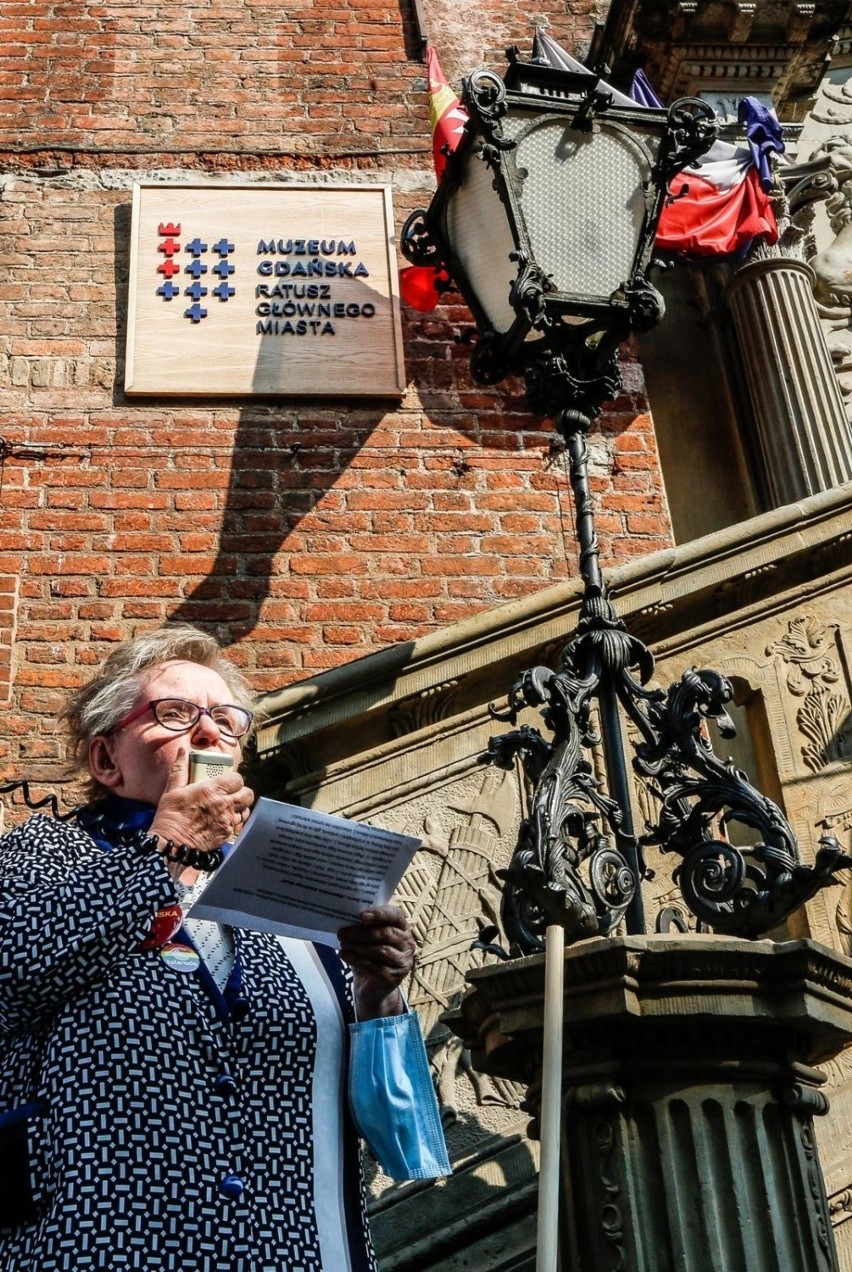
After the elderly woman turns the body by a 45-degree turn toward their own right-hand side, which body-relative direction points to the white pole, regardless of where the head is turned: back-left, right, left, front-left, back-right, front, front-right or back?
left

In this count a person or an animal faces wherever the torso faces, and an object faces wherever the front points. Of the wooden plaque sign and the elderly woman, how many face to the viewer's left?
0

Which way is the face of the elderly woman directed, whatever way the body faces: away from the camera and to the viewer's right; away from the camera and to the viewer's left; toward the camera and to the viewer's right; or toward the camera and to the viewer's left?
toward the camera and to the viewer's right

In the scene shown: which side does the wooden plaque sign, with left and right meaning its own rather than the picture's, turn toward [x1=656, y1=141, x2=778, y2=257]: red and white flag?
left

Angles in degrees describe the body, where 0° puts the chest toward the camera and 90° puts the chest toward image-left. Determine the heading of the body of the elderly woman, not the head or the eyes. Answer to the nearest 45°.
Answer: approximately 315°

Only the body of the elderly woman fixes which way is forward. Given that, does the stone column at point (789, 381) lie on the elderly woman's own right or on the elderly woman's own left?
on the elderly woman's own left
